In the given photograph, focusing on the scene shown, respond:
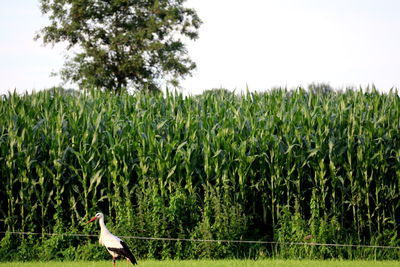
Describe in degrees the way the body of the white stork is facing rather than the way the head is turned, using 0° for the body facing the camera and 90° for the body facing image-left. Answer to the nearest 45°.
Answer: approximately 90°

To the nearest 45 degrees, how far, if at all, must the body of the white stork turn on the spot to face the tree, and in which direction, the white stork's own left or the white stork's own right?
approximately 90° to the white stork's own right
